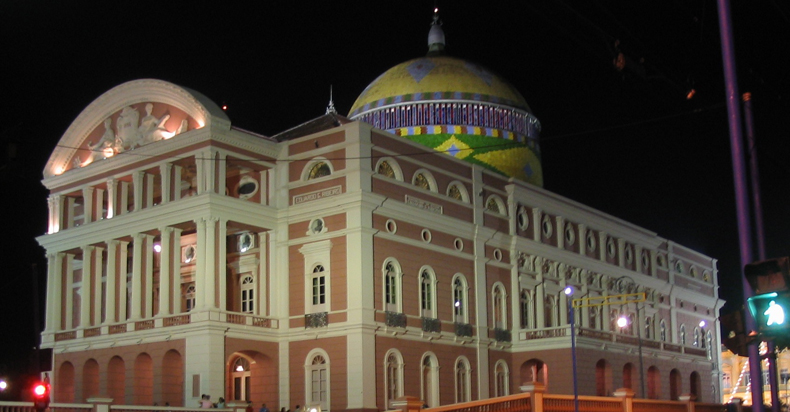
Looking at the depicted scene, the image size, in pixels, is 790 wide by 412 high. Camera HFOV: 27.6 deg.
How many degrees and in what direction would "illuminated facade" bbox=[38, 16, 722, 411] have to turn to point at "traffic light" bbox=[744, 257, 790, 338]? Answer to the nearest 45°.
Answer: approximately 45° to its left

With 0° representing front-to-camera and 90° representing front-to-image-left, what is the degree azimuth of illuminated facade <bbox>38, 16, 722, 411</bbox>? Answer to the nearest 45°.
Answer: approximately 45°

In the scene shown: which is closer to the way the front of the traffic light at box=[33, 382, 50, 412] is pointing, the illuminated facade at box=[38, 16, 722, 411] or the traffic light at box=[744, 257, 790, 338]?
the traffic light

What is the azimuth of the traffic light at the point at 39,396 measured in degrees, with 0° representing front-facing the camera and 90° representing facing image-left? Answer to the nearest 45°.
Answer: approximately 0°

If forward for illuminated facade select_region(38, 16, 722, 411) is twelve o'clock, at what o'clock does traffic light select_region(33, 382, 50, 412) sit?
The traffic light is roughly at 11 o'clock from the illuminated facade.

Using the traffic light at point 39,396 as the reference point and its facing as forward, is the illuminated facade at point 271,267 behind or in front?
behind
